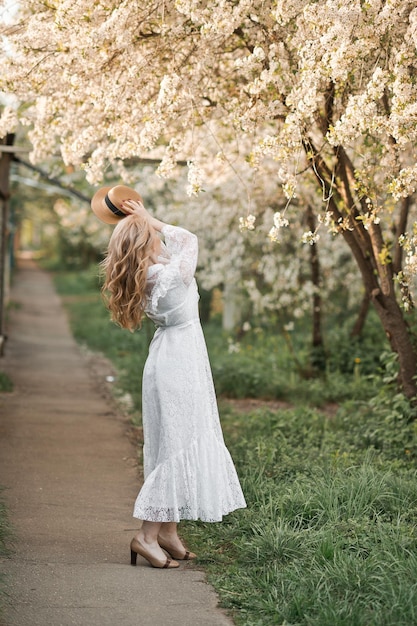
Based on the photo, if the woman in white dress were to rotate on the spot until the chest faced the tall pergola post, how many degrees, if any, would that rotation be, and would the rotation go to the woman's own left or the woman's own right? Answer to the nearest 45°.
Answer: approximately 90° to the woman's own left

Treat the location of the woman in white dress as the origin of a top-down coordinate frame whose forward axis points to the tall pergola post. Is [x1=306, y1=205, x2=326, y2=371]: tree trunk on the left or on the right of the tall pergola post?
right

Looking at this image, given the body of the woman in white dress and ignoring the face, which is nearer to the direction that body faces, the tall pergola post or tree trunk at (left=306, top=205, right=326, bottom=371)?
the tree trunk
